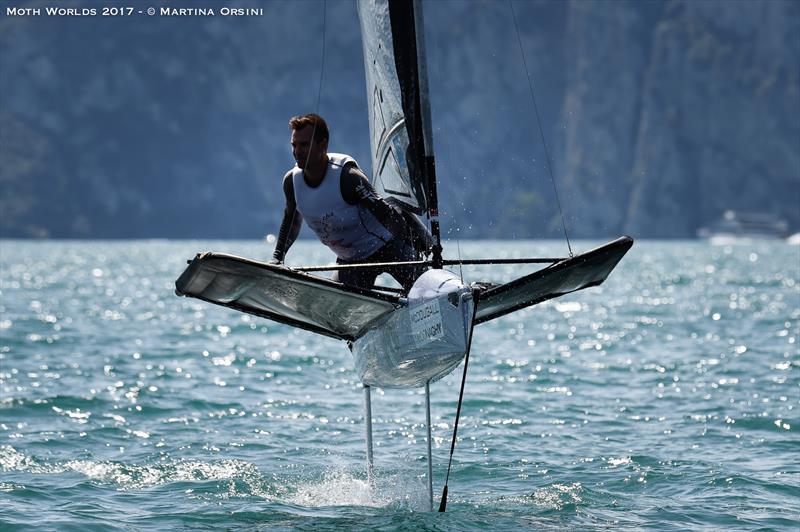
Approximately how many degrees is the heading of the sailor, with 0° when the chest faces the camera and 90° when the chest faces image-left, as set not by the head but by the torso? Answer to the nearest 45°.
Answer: approximately 45°
